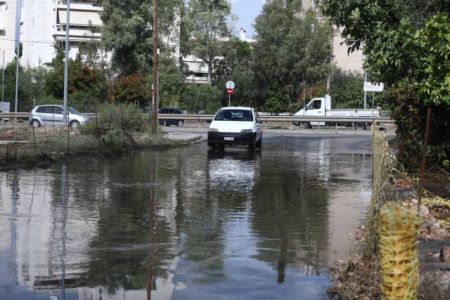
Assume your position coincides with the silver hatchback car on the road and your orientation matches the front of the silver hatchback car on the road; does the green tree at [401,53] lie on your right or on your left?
on your right

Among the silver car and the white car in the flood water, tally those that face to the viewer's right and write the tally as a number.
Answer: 1

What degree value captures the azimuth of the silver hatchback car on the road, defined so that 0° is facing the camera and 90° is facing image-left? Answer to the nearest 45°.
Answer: approximately 270°

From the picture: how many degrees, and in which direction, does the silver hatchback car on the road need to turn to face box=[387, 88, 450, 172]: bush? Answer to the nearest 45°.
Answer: approximately 90° to its right

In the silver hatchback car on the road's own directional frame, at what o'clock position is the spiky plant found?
The spiky plant is roughly at 3 o'clock from the silver hatchback car on the road.
